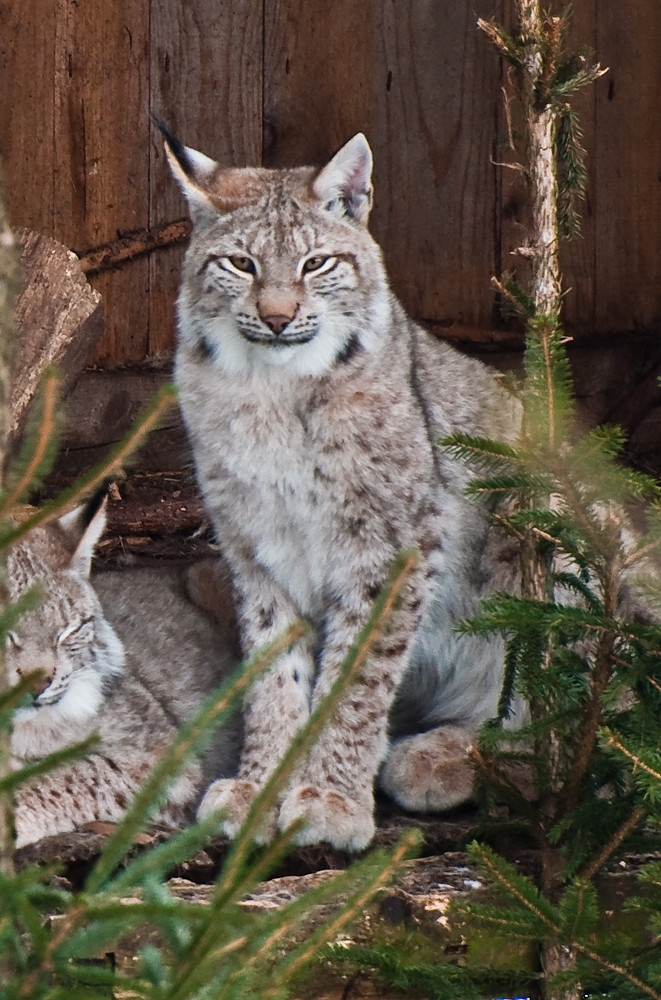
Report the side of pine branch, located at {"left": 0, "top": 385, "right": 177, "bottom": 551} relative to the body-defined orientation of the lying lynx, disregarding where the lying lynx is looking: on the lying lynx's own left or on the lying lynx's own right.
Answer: on the lying lynx's own left

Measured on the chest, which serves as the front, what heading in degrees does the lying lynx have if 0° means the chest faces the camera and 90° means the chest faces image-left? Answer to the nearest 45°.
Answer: approximately 45°
